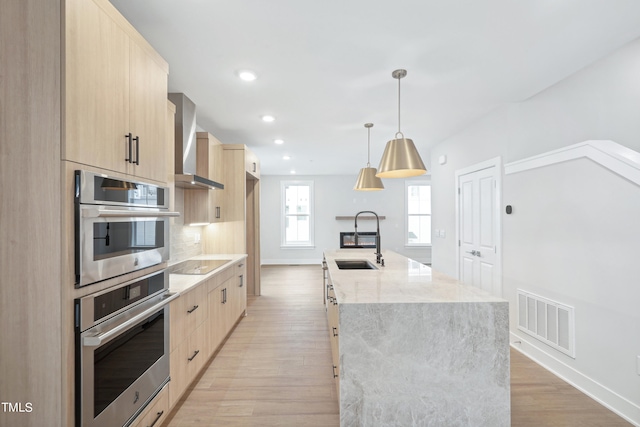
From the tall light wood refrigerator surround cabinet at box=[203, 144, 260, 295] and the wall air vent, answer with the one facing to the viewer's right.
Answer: the tall light wood refrigerator surround cabinet

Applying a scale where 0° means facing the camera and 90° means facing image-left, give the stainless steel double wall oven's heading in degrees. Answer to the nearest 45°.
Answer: approximately 315°

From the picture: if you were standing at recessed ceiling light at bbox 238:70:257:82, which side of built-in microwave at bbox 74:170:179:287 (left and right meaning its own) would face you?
left

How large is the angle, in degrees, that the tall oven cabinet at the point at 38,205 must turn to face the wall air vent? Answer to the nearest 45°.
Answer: approximately 45° to its left

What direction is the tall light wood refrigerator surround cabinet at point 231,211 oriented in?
to the viewer's right

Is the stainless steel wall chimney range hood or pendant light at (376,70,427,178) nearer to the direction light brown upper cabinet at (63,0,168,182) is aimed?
the pendant light

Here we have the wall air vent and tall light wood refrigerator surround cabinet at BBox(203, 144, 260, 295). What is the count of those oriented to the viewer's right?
1

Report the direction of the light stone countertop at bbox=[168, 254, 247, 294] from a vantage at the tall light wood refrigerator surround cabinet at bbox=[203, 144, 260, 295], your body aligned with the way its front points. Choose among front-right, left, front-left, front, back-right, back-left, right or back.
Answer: right

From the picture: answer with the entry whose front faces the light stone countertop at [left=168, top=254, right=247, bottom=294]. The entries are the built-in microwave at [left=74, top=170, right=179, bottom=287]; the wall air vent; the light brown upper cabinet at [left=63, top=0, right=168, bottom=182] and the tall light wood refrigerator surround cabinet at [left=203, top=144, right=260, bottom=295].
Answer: the wall air vent

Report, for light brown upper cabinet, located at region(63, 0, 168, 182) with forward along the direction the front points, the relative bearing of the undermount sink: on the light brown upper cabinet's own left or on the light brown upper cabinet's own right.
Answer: on the light brown upper cabinet's own left
